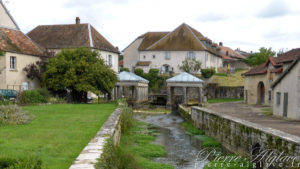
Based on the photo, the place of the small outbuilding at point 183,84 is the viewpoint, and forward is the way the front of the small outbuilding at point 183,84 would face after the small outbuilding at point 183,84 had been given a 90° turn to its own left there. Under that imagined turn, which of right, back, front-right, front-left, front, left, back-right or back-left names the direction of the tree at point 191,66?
left

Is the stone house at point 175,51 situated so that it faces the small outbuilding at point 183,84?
yes

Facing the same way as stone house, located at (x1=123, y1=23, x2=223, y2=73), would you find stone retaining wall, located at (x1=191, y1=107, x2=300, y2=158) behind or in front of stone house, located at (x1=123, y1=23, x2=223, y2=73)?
in front

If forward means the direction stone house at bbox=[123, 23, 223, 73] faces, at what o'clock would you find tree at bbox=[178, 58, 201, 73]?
The tree is roughly at 11 o'clock from the stone house.

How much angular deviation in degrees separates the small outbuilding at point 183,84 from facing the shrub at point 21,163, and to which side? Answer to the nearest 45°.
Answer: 0° — it already faces it

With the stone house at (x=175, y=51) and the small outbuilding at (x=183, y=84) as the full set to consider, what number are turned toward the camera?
2

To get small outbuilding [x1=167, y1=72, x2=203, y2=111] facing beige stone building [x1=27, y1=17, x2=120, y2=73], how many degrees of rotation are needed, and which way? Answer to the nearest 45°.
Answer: approximately 90° to its right

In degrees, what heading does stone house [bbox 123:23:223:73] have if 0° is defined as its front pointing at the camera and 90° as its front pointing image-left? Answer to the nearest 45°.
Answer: approximately 0°

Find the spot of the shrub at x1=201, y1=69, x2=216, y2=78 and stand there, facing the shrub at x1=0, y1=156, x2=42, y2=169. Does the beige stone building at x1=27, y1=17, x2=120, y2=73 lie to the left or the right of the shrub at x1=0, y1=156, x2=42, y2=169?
right

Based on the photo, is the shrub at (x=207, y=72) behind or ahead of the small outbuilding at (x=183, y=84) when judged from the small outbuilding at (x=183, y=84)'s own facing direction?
behind

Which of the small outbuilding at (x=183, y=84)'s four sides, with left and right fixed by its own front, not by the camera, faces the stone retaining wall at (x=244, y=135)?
front
